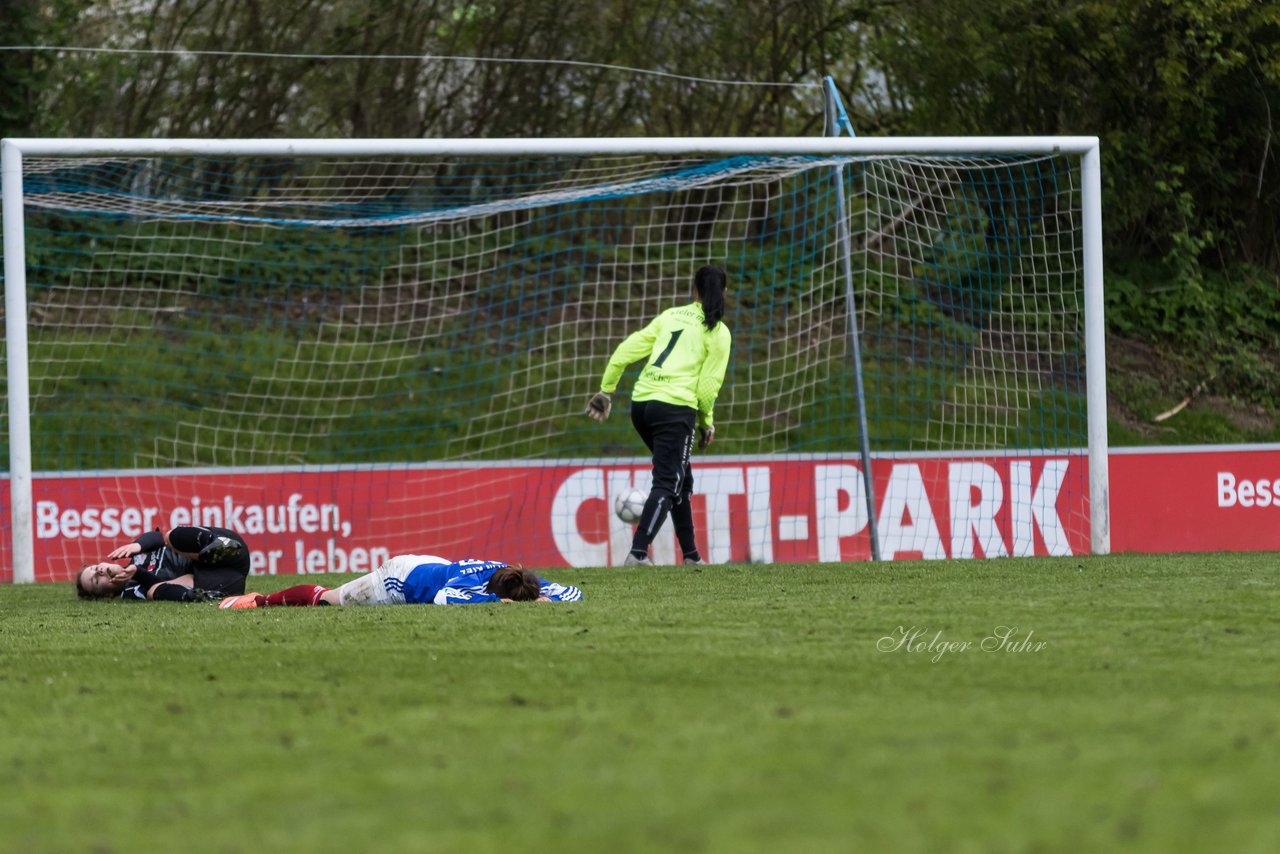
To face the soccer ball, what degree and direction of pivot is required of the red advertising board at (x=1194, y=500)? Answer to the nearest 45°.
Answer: approximately 45° to its right

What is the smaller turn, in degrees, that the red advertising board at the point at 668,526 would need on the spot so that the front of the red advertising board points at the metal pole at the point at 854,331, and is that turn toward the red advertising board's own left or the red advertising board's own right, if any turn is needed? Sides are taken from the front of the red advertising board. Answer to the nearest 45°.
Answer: approximately 90° to the red advertising board's own left

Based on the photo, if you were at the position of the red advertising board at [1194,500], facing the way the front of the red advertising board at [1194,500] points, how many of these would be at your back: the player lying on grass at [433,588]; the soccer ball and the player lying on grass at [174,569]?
0

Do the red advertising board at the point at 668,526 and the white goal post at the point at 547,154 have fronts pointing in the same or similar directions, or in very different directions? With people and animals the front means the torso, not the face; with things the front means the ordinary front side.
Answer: same or similar directions

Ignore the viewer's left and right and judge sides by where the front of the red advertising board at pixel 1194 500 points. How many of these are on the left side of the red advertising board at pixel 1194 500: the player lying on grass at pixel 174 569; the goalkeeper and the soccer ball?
0

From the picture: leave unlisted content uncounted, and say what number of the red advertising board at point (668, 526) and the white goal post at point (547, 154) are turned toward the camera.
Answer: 2

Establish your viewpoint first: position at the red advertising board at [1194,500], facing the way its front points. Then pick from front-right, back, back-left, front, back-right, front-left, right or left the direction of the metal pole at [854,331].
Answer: front-right

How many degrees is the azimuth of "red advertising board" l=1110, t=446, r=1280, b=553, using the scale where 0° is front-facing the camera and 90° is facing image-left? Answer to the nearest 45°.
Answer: approximately 0°

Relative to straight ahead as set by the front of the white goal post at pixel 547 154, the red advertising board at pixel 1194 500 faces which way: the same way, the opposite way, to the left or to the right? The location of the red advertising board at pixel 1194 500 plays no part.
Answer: the same way

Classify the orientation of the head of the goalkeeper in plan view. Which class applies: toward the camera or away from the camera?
away from the camera

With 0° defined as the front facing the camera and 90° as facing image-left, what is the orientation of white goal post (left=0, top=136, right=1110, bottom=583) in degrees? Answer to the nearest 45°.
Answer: approximately 0°

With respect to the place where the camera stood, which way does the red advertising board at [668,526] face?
facing the viewer
